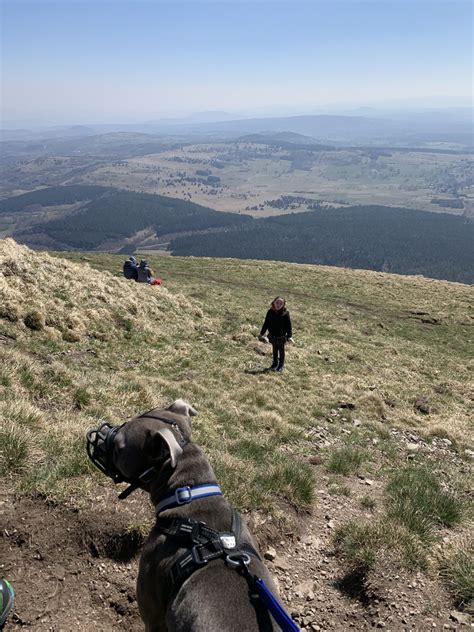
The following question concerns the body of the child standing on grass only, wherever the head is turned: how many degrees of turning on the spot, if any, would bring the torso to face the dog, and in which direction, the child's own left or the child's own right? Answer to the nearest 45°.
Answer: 0° — they already face it

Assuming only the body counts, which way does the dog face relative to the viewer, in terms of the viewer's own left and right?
facing away from the viewer and to the left of the viewer

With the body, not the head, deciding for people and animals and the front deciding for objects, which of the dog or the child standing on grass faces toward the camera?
the child standing on grass

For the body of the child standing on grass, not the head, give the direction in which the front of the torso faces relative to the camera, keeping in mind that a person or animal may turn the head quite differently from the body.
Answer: toward the camera

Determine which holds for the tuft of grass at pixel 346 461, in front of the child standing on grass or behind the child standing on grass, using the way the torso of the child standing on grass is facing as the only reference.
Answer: in front

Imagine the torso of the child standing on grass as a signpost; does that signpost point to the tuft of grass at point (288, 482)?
yes

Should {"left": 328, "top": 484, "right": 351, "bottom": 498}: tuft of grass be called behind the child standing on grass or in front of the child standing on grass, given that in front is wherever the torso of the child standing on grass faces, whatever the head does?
in front

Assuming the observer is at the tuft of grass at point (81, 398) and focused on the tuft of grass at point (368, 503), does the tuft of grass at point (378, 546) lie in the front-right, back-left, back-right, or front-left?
front-right

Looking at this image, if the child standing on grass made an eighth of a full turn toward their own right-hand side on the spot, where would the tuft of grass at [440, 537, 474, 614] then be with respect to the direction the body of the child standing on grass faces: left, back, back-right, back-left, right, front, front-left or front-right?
front-left

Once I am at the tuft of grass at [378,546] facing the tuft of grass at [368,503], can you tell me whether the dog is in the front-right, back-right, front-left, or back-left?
back-left

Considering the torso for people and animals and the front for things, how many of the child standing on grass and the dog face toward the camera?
1

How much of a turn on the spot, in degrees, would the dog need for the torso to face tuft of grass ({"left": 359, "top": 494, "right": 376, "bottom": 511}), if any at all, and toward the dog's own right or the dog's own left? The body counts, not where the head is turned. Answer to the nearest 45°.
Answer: approximately 90° to the dog's own right

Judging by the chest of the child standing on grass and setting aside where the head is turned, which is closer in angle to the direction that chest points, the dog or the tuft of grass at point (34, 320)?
the dog
